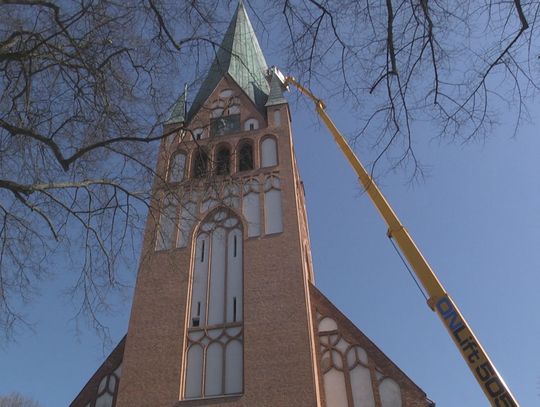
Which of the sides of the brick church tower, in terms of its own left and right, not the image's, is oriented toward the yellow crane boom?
left

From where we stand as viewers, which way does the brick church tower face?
facing the viewer
